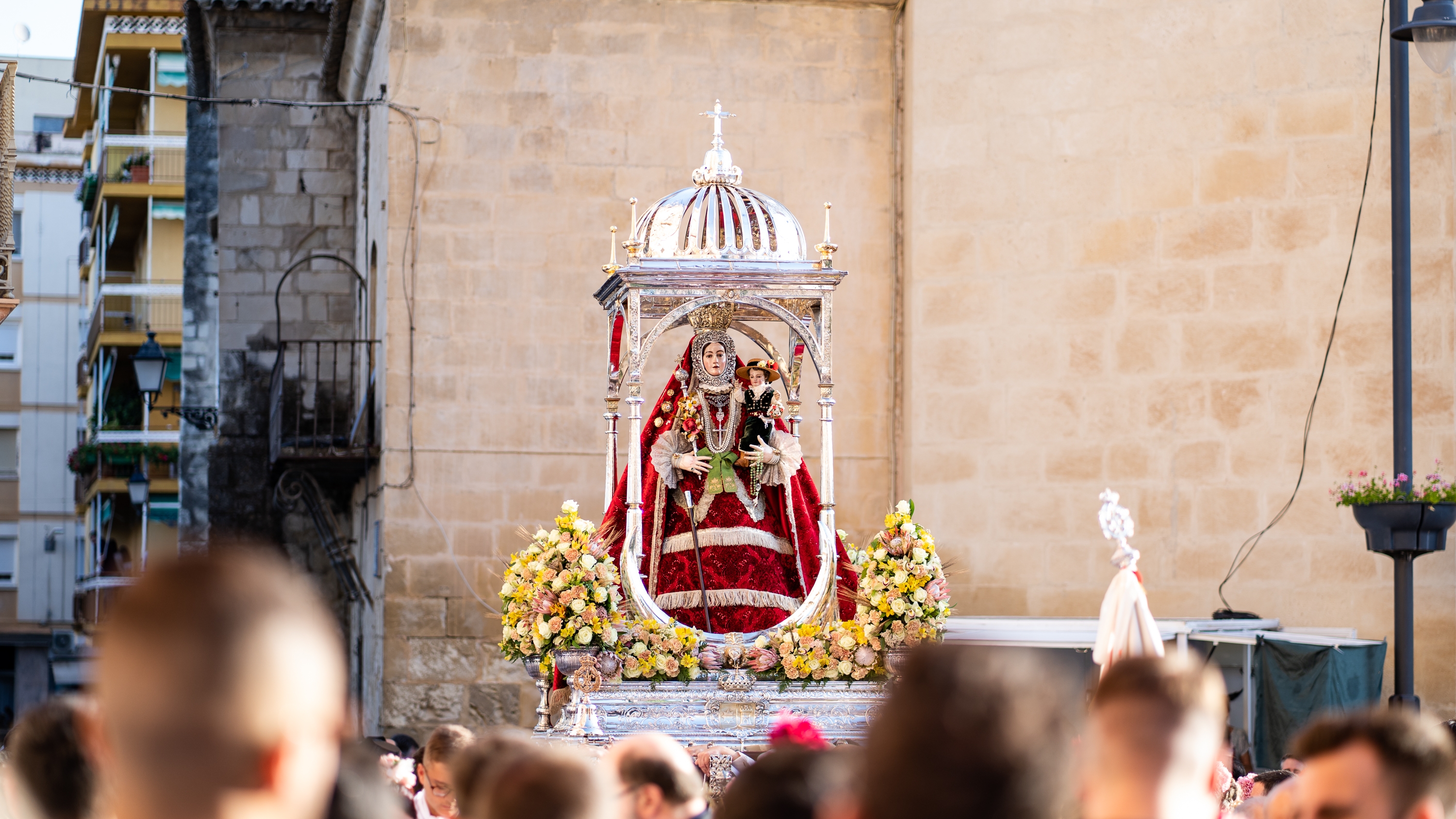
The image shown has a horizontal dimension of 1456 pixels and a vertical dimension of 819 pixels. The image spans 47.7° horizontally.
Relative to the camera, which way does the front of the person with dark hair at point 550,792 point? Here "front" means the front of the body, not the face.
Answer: away from the camera

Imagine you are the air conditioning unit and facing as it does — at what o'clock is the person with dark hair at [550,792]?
The person with dark hair is roughly at 12 o'clock from the air conditioning unit.

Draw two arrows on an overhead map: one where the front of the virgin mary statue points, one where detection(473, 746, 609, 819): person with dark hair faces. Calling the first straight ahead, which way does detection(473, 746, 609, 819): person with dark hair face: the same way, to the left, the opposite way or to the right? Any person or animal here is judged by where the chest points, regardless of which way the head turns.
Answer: the opposite way

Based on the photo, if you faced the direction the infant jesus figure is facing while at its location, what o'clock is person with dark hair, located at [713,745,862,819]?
The person with dark hair is roughly at 12 o'clock from the infant jesus figure.

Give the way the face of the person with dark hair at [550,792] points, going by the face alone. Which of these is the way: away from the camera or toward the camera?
away from the camera

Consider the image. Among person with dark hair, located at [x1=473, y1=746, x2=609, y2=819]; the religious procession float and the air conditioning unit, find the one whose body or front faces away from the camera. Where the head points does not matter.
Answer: the person with dark hair

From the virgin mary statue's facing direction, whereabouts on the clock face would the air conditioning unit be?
The air conditioning unit is roughly at 5 o'clock from the virgin mary statue.

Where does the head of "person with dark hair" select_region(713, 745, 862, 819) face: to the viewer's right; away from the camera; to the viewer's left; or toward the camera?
away from the camera

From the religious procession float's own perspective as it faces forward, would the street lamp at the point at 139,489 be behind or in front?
behind

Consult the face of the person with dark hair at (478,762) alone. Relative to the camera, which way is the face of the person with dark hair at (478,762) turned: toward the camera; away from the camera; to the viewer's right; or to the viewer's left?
away from the camera

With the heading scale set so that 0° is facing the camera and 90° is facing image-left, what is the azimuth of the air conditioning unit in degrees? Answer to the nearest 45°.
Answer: approximately 0°

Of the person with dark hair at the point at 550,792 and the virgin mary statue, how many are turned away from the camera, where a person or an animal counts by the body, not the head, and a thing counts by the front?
1
